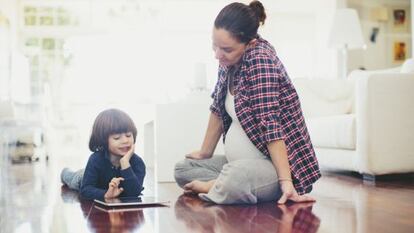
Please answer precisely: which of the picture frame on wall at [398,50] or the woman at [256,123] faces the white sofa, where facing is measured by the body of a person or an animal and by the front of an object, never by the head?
the picture frame on wall

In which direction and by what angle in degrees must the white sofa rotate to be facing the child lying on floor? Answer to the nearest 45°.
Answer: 0° — it already faces them

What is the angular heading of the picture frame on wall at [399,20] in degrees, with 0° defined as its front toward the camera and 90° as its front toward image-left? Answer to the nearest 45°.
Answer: approximately 0°

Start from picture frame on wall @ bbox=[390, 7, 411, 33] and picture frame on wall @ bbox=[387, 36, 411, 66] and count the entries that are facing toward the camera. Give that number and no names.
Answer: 2

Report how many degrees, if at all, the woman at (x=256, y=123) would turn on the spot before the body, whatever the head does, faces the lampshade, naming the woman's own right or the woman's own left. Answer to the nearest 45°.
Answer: approximately 135° to the woman's own right

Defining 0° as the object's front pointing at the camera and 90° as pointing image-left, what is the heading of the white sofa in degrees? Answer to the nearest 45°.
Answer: approximately 45°

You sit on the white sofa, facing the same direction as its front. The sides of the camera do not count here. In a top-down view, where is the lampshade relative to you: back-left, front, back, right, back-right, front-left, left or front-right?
back-right

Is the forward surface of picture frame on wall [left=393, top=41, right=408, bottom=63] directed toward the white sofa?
yes
